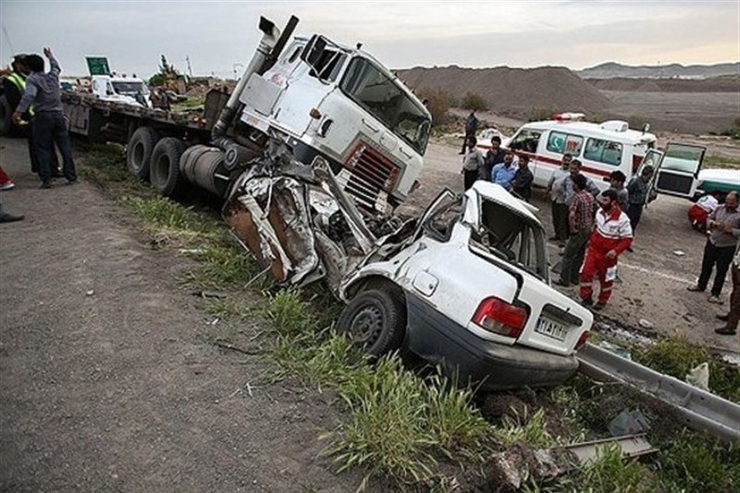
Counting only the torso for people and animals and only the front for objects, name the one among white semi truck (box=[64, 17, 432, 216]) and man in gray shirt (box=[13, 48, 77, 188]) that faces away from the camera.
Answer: the man in gray shirt

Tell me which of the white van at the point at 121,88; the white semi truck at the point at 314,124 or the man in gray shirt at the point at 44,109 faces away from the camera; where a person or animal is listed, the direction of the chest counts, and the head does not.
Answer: the man in gray shirt

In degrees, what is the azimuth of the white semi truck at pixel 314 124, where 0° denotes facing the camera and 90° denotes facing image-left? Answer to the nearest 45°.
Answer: approximately 315°

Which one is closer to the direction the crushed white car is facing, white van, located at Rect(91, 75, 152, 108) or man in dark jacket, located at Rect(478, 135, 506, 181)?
the white van

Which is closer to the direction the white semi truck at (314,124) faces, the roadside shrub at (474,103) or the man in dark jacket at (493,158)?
the man in dark jacket

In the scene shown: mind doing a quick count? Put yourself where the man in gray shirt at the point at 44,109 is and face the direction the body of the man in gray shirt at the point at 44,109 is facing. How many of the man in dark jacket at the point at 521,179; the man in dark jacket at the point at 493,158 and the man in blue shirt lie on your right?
3

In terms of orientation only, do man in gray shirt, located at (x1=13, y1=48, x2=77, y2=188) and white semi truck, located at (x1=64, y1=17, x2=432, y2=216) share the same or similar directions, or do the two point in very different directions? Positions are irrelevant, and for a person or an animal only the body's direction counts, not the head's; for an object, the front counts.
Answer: very different directions

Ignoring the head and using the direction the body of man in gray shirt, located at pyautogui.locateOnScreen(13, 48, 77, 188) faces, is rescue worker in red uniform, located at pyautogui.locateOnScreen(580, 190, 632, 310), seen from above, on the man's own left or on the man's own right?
on the man's own right

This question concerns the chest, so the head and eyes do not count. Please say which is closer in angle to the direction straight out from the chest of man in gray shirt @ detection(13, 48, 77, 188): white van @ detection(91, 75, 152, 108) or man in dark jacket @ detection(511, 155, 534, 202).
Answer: the white van

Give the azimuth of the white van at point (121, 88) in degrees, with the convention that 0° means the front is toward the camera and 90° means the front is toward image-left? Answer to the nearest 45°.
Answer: approximately 315°

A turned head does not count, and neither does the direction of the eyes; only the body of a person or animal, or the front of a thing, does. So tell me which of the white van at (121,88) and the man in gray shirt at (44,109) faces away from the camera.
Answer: the man in gray shirt

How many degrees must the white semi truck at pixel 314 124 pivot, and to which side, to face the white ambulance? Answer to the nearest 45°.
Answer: approximately 90° to its left

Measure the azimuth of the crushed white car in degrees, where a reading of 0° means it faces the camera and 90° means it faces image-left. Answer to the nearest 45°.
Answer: approximately 135°

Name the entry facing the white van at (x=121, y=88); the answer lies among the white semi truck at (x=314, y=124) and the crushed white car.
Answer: the crushed white car

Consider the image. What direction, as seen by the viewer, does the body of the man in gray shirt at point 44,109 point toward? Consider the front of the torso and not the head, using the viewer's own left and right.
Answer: facing away from the viewer
